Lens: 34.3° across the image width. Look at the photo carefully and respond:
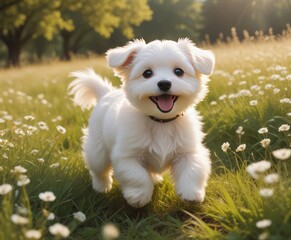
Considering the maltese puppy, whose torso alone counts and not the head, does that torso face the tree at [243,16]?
no

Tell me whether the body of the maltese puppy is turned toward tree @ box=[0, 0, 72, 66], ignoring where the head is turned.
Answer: no

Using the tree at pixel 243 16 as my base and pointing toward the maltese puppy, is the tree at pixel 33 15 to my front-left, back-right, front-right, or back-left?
front-right

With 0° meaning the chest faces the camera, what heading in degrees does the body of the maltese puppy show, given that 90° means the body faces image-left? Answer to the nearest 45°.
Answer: approximately 315°

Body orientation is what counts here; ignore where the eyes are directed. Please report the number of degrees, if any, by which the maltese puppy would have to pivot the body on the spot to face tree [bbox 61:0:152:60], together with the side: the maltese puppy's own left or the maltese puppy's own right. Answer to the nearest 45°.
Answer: approximately 135° to the maltese puppy's own left

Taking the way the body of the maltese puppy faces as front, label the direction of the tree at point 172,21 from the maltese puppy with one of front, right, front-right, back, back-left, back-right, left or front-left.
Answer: back-left

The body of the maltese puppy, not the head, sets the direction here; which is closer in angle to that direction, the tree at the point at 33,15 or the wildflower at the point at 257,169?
the wildflower

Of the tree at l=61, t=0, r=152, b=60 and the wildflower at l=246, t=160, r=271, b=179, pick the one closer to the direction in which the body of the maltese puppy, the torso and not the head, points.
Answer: the wildflower
